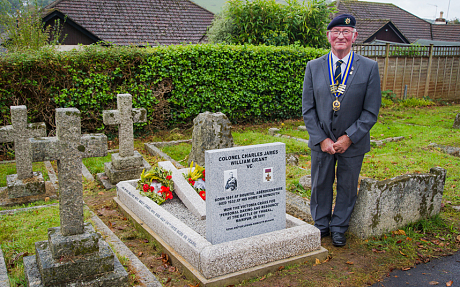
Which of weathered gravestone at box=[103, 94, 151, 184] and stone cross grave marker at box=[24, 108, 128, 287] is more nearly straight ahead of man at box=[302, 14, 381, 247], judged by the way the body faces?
the stone cross grave marker

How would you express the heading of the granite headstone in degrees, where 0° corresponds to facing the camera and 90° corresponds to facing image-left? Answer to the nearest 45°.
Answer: approximately 315°

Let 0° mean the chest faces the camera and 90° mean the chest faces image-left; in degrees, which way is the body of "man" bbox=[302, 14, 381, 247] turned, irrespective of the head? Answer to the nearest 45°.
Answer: approximately 0°

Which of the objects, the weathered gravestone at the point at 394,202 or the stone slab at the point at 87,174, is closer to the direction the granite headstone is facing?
the weathered gravestone

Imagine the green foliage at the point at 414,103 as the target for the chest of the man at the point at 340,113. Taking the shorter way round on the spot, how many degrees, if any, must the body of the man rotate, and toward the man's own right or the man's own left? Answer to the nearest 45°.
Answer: approximately 180°

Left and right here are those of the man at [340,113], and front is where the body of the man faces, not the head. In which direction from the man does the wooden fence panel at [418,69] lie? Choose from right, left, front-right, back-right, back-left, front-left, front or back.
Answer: back

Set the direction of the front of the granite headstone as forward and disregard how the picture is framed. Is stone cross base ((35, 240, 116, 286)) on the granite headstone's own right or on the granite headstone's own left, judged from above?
on the granite headstone's own right

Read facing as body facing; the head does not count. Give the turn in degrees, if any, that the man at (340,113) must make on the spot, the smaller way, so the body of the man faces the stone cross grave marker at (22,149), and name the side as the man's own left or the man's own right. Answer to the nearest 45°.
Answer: approximately 90° to the man's own right

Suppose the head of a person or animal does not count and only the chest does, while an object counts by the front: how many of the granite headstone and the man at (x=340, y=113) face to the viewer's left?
0
